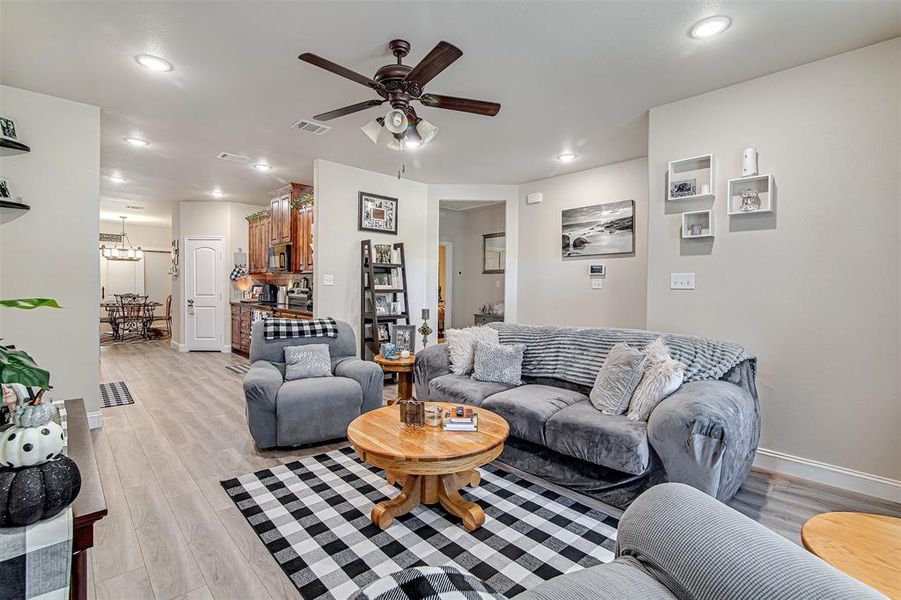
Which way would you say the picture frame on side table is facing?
toward the camera

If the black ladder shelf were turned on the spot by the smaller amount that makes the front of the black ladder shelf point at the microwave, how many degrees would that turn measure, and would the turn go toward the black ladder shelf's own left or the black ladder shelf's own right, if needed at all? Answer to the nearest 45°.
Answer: approximately 180°

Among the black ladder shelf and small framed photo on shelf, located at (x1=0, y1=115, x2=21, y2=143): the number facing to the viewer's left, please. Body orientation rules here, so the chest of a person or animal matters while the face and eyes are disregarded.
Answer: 0

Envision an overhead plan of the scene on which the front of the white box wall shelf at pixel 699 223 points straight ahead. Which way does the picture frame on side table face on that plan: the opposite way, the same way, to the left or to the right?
to the left

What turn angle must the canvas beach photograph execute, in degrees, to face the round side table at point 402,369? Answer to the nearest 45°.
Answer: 0° — it already faces it

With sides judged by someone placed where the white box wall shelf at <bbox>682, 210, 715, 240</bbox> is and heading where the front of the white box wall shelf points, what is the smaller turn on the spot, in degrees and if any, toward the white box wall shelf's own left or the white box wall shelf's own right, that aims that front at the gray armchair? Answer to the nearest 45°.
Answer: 0° — it already faces it

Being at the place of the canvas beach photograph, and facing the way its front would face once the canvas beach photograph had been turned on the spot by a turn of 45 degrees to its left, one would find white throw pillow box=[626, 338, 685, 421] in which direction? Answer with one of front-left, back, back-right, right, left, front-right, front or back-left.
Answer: front

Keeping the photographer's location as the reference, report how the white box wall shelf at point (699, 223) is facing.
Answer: facing the viewer and to the left of the viewer

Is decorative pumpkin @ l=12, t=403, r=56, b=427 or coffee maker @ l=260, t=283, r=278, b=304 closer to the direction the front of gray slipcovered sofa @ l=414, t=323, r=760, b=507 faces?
the decorative pumpkin

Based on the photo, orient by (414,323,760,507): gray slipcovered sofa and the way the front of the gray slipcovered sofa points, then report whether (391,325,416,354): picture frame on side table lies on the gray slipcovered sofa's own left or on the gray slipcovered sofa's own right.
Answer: on the gray slipcovered sofa's own right

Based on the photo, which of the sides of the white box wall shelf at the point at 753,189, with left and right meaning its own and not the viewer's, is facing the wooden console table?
front

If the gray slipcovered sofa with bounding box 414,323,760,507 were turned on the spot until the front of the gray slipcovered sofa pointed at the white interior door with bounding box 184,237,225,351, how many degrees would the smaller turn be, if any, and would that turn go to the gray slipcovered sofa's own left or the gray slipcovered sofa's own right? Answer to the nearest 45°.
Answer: approximately 90° to the gray slipcovered sofa's own right

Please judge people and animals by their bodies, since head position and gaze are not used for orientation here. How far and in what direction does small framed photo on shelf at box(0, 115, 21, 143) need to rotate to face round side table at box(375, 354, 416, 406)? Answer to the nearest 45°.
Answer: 0° — it already faces it

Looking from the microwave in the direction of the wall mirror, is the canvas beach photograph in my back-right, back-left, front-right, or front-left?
front-right

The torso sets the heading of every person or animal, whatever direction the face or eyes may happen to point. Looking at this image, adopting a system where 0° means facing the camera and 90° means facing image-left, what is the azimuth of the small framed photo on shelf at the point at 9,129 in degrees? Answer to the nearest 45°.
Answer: approximately 315°

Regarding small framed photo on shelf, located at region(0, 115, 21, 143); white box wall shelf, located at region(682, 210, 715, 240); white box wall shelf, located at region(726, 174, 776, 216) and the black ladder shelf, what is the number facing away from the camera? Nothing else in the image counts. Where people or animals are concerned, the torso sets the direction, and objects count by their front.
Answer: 0
